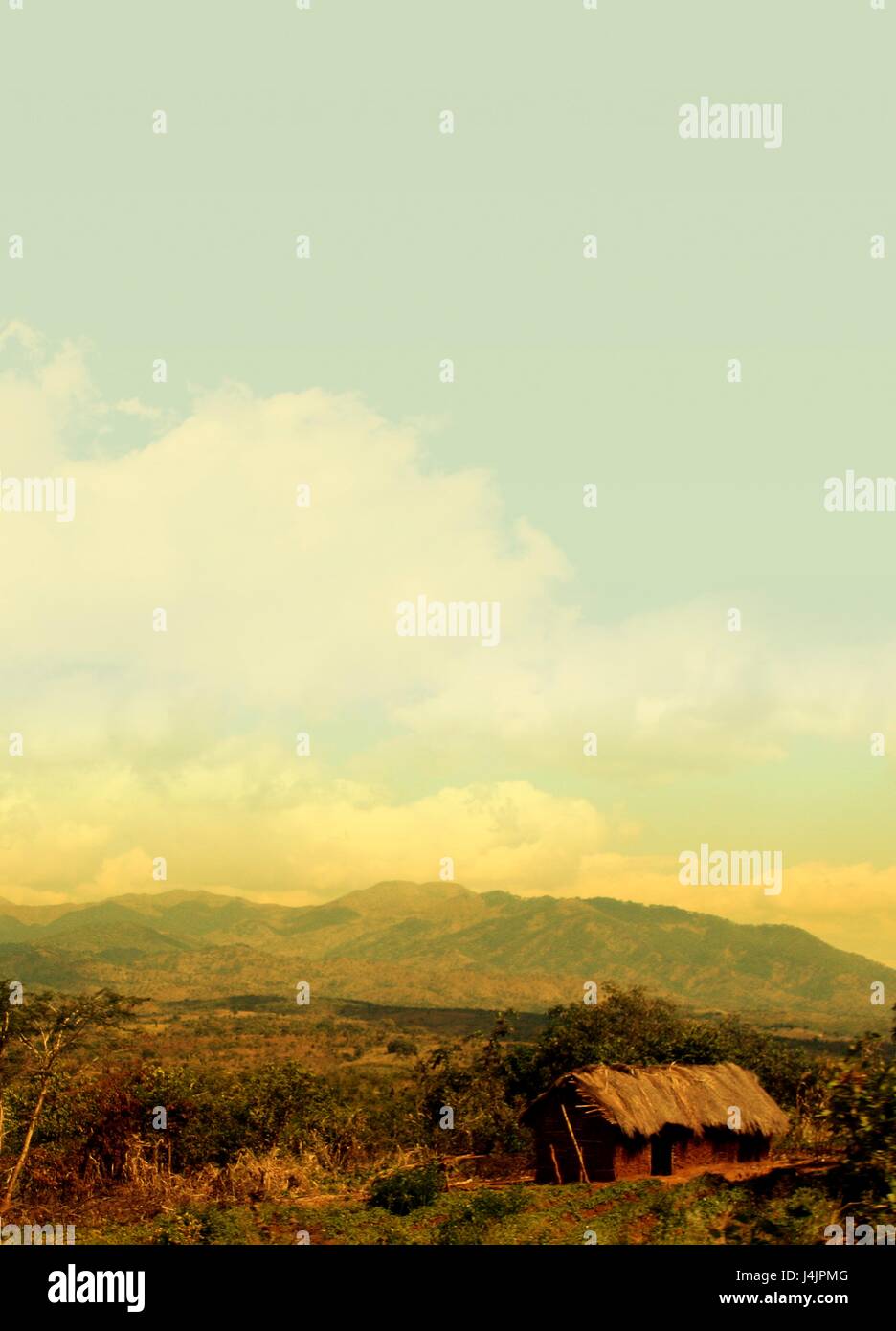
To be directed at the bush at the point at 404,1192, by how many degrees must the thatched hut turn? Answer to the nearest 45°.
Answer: approximately 90° to its right

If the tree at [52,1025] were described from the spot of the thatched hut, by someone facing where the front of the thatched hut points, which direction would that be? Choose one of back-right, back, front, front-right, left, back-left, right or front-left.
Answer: right

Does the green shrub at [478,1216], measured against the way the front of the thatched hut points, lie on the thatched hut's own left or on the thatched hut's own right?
on the thatched hut's own right

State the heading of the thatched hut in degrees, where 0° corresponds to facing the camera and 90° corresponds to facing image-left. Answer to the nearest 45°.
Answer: approximately 315°

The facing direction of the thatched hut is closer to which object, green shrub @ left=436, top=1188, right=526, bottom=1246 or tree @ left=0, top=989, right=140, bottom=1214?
the green shrub
